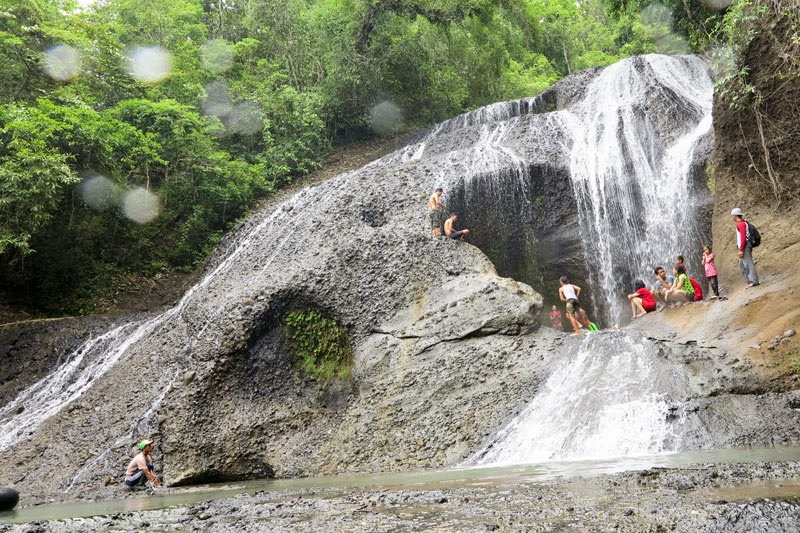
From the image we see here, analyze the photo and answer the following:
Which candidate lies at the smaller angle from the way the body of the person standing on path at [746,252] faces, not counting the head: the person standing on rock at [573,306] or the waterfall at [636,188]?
the person standing on rock

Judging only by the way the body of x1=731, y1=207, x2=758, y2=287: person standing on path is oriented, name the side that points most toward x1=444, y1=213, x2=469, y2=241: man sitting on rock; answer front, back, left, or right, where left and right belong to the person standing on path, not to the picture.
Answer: front

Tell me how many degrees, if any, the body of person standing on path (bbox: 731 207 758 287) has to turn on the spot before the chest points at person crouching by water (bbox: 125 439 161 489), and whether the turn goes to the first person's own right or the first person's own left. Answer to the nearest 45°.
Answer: approximately 45° to the first person's own left

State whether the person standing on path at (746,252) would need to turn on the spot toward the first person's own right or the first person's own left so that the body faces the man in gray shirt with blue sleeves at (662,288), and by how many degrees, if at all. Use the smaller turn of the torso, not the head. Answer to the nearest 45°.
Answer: approximately 45° to the first person's own right

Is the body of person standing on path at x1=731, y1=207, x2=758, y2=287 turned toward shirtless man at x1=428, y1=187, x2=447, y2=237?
yes

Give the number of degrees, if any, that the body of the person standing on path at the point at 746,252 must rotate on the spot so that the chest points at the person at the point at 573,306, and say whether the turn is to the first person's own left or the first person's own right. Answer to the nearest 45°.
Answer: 0° — they already face them

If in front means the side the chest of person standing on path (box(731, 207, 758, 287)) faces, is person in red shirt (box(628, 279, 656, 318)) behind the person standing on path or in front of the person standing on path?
in front

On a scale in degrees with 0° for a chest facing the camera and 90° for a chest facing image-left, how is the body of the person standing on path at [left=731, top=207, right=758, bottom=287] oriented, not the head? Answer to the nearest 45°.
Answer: approximately 90°
